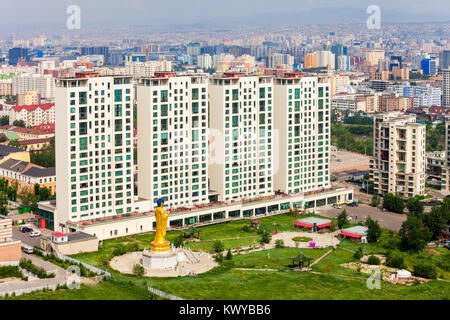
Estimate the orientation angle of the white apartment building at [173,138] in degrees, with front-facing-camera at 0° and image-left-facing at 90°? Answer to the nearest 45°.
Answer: approximately 315°

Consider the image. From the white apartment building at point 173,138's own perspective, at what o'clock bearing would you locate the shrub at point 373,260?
The shrub is roughly at 12 o'clock from the white apartment building.

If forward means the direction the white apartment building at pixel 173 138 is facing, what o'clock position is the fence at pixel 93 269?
The fence is roughly at 2 o'clock from the white apartment building.

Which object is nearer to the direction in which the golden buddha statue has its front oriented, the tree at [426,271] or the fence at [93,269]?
the tree

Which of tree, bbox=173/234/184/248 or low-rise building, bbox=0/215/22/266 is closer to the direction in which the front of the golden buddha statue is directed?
the tree
